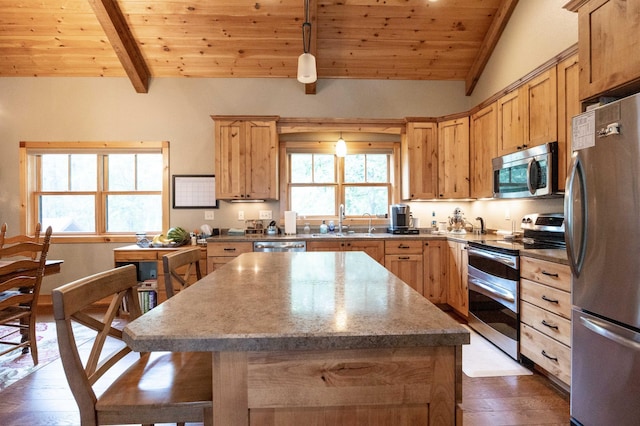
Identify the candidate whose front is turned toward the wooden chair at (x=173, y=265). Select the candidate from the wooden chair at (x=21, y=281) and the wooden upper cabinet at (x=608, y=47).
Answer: the wooden upper cabinet

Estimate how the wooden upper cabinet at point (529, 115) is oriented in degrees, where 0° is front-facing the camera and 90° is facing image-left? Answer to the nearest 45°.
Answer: approximately 45°

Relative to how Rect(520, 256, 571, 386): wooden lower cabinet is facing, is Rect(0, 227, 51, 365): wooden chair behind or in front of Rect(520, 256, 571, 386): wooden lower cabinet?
in front

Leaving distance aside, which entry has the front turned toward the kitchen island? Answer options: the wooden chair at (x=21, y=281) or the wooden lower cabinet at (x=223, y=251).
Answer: the wooden lower cabinet

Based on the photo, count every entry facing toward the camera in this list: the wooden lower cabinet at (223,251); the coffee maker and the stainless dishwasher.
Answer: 3

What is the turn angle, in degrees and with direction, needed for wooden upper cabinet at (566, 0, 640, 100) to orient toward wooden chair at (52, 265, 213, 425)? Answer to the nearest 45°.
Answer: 0° — it already faces it

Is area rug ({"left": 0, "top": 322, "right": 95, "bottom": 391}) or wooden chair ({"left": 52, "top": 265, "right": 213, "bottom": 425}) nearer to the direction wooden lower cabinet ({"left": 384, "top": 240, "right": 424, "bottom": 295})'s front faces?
the wooden chair

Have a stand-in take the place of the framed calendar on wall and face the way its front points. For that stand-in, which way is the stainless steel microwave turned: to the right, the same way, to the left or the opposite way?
to the right

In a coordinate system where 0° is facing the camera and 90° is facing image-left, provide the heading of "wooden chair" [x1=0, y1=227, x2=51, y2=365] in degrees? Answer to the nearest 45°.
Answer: approximately 135°

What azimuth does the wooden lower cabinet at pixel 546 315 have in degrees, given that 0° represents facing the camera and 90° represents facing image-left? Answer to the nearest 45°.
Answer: approximately 45°
